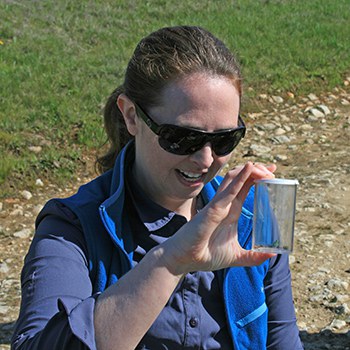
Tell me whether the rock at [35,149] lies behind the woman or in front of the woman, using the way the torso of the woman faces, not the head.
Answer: behind

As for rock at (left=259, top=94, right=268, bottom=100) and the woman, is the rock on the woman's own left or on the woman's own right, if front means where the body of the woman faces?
on the woman's own left

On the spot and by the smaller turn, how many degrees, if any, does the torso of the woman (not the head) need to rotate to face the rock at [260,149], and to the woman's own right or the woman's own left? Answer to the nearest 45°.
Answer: approximately 135° to the woman's own left

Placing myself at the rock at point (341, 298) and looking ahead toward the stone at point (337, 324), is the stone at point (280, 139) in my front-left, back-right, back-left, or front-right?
back-right

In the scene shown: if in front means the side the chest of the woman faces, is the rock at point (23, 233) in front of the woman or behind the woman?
behind

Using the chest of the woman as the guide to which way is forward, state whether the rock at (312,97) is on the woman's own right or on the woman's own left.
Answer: on the woman's own left

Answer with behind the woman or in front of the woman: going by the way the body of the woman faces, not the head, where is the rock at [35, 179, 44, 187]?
behind

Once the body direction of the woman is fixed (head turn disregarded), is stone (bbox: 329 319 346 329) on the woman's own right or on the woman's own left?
on the woman's own left

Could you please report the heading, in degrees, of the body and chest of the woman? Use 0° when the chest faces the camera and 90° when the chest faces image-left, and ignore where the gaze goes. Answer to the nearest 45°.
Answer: approximately 315°

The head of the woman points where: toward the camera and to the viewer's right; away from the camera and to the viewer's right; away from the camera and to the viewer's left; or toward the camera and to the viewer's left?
toward the camera and to the viewer's right

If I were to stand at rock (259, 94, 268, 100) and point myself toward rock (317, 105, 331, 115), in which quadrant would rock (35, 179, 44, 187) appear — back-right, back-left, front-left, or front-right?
back-right

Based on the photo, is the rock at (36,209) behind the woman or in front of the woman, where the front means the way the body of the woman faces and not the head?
behind
